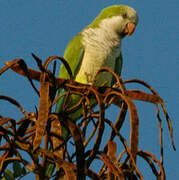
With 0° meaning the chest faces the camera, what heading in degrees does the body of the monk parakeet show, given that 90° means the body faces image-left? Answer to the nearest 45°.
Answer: approximately 315°
